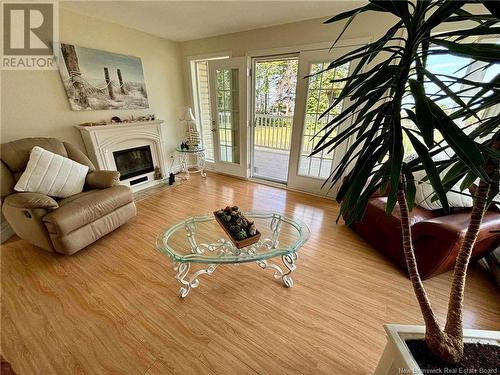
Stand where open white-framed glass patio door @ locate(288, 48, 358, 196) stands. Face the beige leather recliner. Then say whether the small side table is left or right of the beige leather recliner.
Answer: right

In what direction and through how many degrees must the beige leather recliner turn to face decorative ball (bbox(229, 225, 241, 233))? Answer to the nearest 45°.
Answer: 0° — it already faces it

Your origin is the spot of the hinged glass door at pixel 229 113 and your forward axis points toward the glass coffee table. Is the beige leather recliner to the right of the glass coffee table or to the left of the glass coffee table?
right

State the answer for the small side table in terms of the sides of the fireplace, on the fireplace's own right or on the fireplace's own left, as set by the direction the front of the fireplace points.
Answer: on the fireplace's own left

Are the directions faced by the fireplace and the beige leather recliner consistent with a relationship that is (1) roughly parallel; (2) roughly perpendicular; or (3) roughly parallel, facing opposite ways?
roughly parallel

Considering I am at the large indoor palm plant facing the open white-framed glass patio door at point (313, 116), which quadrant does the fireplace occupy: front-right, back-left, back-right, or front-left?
front-left

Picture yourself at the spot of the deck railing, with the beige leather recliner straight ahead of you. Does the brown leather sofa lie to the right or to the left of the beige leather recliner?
left

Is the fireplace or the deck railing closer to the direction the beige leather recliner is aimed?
the deck railing

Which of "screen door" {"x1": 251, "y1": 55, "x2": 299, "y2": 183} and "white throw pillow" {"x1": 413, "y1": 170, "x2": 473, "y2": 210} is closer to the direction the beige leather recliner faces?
the white throw pillow

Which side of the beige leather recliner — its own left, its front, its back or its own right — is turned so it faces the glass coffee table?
front

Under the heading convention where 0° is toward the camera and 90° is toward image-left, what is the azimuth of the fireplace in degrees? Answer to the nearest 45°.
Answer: approximately 315°

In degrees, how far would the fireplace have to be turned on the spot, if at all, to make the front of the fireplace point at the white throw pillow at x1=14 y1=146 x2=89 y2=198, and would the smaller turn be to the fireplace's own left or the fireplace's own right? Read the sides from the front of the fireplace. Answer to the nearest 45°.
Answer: approximately 90° to the fireplace's own right

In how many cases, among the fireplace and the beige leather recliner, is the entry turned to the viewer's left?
0

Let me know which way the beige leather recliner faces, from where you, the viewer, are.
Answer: facing the viewer and to the right of the viewer

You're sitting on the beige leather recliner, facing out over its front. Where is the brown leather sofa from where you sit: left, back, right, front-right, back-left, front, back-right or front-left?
front
